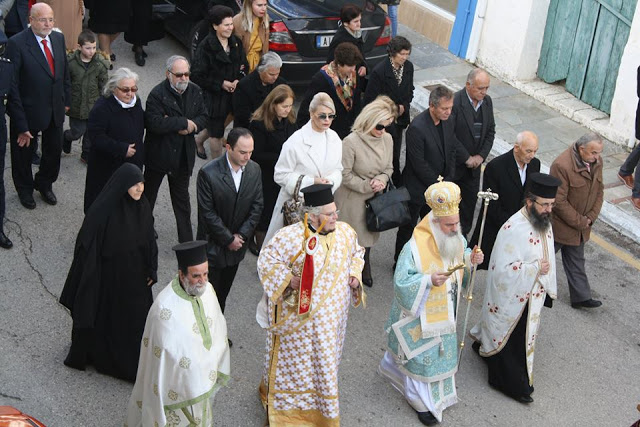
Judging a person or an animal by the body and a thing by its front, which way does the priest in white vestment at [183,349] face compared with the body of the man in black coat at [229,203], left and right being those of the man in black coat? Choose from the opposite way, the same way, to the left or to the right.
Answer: the same way

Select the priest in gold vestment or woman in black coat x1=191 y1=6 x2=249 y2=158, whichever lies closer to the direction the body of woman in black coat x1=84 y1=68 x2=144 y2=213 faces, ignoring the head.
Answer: the priest in gold vestment

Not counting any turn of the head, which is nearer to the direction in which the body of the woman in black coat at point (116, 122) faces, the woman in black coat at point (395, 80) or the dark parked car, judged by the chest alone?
the woman in black coat

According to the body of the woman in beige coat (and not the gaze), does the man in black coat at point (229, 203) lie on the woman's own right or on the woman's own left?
on the woman's own right

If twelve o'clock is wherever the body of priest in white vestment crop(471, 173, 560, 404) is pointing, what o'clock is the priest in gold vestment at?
The priest in gold vestment is roughly at 3 o'clock from the priest in white vestment.

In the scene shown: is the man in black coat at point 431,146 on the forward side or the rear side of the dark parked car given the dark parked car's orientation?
on the rear side

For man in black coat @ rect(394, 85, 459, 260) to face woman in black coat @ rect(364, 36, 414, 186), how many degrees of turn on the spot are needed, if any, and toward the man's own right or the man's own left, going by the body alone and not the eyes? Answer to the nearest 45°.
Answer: approximately 135° to the man's own left

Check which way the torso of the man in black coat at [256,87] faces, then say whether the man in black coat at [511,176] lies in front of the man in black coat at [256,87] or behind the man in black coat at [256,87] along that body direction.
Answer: in front

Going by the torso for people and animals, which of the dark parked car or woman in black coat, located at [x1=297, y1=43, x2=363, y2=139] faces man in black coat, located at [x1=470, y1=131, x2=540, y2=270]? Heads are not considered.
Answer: the woman in black coat

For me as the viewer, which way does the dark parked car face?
facing away from the viewer and to the left of the viewer

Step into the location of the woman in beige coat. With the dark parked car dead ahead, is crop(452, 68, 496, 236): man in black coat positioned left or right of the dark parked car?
right

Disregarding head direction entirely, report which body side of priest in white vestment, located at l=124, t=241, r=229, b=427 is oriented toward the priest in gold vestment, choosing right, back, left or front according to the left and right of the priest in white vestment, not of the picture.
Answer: left

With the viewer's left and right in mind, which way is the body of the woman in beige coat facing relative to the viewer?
facing the viewer and to the right of the viewer

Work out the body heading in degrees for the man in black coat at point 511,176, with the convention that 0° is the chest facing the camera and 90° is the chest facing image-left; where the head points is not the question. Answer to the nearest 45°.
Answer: approximately 315°

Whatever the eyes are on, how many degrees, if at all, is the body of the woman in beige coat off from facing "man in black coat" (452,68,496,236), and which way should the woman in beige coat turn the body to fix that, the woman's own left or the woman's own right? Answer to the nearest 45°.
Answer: approximately 90° to the woman's own left

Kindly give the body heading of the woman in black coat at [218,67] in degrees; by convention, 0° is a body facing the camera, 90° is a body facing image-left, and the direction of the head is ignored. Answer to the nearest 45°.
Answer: approximately 315°
